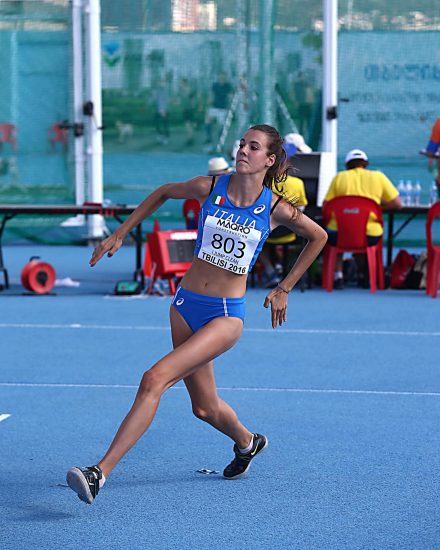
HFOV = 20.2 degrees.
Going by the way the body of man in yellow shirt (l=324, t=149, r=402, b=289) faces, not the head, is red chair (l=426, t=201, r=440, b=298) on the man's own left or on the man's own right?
on the man's own right

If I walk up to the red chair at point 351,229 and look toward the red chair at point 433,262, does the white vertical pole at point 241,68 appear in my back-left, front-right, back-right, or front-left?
back-left

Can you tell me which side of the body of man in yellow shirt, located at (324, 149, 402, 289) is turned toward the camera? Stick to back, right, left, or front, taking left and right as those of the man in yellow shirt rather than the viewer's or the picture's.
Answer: back

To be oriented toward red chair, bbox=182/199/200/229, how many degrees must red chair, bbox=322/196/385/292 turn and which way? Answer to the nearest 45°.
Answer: approximately 45° to its left

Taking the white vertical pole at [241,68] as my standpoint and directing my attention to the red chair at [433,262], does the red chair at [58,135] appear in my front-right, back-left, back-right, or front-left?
back-right
